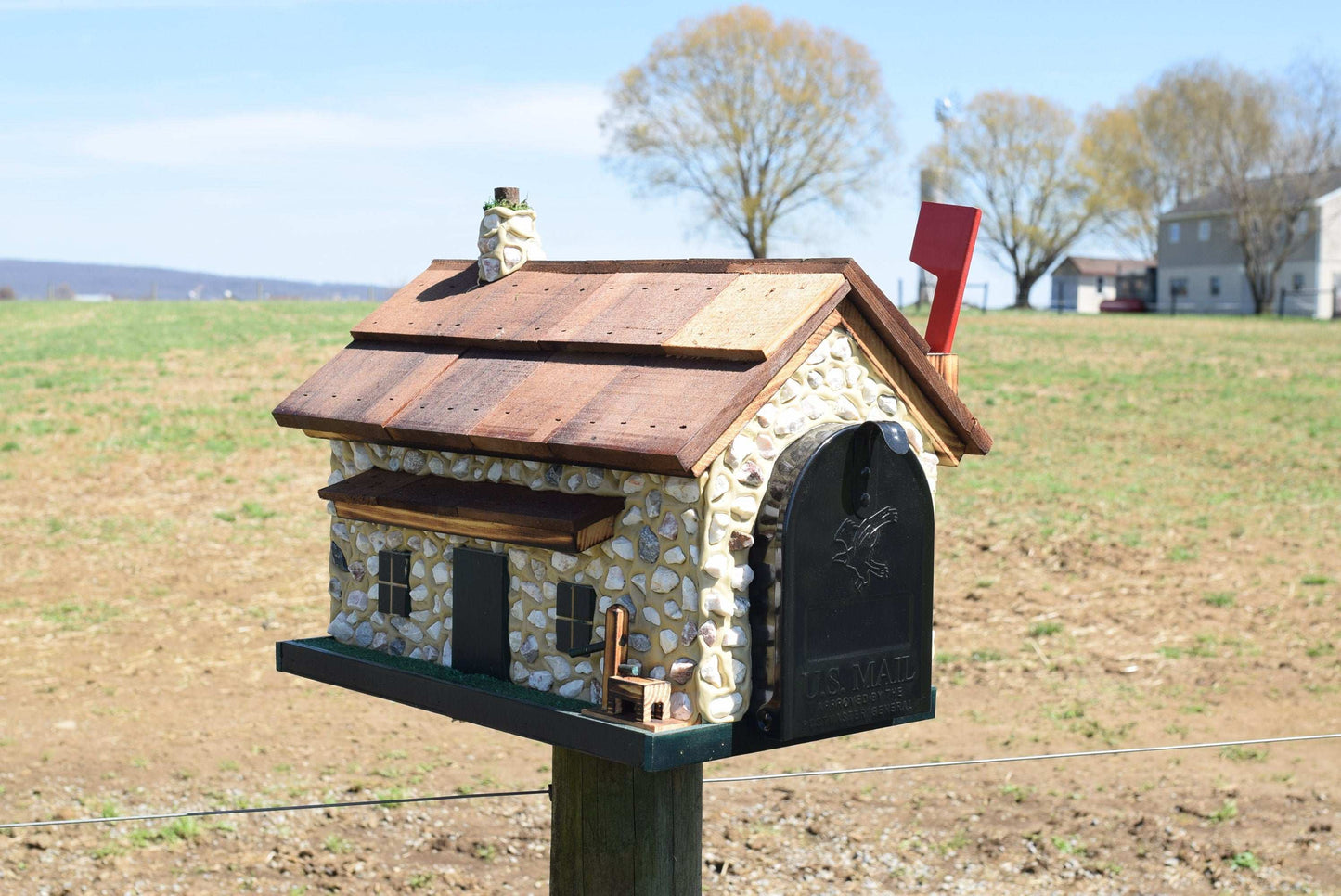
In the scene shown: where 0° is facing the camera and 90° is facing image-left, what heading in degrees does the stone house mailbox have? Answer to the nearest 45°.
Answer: approximately 315°
